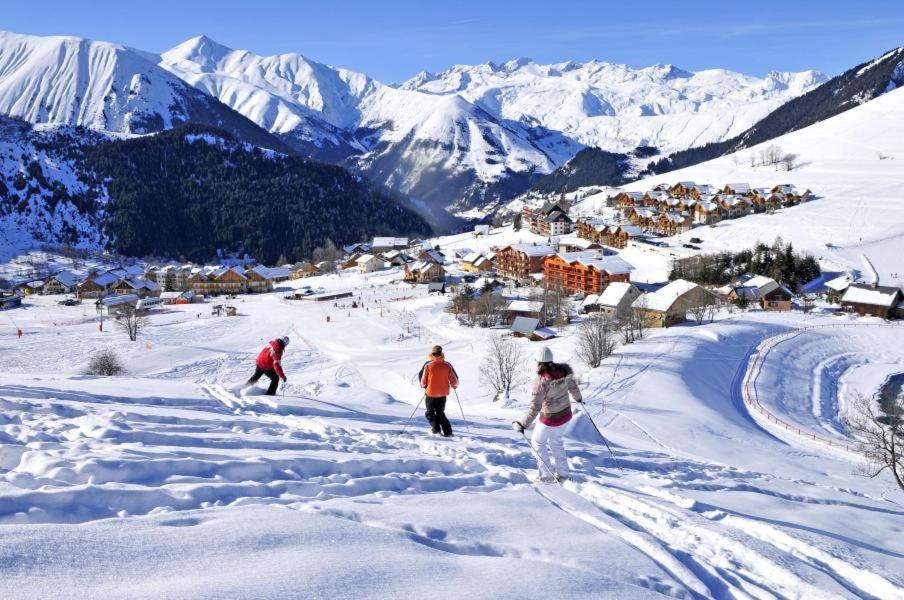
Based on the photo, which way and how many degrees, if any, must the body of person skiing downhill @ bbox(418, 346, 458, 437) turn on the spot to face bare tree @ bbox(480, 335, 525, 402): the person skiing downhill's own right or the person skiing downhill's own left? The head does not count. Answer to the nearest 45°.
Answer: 0° — they already face it

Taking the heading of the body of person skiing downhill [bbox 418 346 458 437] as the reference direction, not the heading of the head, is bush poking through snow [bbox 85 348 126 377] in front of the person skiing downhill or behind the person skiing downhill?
in front

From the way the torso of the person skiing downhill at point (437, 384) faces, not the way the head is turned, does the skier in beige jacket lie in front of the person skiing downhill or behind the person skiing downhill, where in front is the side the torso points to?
behind

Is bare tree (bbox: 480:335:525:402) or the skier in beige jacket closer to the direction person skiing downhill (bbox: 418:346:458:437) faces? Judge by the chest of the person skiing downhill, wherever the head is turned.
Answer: the bare tree

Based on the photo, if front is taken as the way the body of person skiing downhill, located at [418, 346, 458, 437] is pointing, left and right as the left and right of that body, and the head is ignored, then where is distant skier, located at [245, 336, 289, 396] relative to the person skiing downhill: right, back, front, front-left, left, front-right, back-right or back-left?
front-left

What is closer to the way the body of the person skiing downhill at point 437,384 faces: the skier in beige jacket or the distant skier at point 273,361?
the distant skier

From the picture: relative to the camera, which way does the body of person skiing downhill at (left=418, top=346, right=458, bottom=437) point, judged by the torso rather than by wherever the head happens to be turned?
away from the camera

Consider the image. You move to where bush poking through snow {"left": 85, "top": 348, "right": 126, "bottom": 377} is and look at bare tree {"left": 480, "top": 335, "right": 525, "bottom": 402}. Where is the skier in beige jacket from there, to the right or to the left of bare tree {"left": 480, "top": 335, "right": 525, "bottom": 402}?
right

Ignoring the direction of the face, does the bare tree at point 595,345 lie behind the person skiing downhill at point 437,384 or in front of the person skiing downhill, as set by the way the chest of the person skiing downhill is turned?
in front
